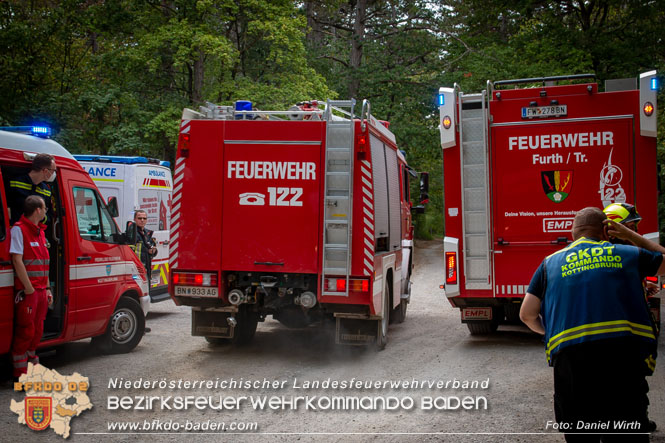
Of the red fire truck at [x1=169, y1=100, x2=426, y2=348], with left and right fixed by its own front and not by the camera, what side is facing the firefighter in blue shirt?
back

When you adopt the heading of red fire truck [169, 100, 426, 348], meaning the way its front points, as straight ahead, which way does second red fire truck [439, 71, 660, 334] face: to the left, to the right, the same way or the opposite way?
the same way

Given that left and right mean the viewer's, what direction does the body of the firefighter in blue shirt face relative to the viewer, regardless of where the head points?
facing away from the viewer

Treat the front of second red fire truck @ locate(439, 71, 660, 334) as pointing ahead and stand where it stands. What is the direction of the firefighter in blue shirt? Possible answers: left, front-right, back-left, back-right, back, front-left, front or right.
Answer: back

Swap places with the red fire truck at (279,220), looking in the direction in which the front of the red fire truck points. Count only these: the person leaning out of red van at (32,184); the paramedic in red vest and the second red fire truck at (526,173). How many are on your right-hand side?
1

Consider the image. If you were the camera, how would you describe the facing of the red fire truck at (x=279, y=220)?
facing away from the viewer

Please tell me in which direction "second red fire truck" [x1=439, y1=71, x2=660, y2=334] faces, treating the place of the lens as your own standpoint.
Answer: facing away from the viewer

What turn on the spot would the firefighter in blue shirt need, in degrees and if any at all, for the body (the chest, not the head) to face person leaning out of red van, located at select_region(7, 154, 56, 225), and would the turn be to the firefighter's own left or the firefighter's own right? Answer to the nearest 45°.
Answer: approximately 90° to the firefighter's own left

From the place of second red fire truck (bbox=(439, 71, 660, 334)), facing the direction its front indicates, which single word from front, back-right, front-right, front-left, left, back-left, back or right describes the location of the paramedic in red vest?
back-left

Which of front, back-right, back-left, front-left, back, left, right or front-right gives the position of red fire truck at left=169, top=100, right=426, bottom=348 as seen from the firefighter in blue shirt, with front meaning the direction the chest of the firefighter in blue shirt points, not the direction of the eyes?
front-left
